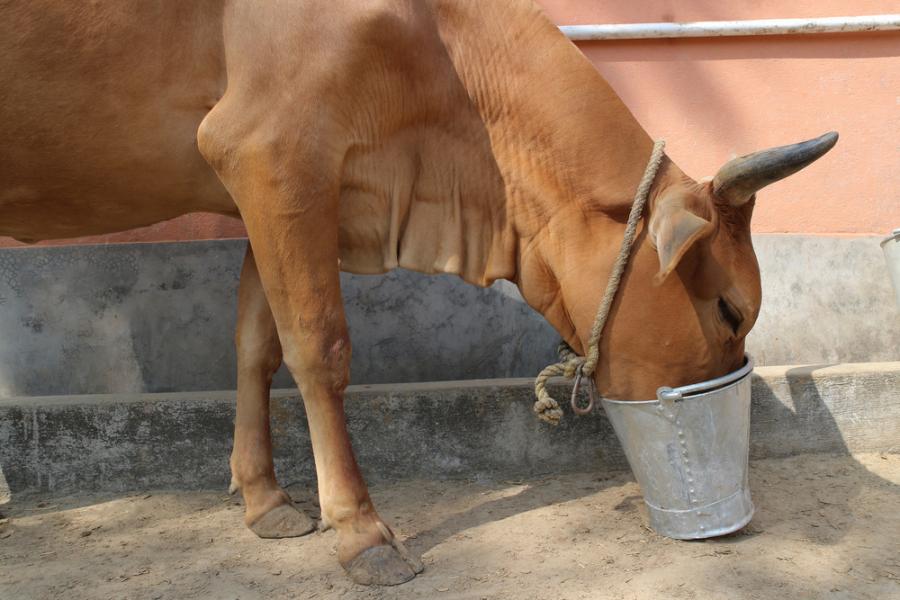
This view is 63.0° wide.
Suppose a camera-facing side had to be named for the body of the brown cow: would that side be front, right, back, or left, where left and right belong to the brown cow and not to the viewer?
right

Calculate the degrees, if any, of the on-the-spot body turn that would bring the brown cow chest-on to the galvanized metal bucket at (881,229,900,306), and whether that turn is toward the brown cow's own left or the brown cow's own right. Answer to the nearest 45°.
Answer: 0° — it already faces it
